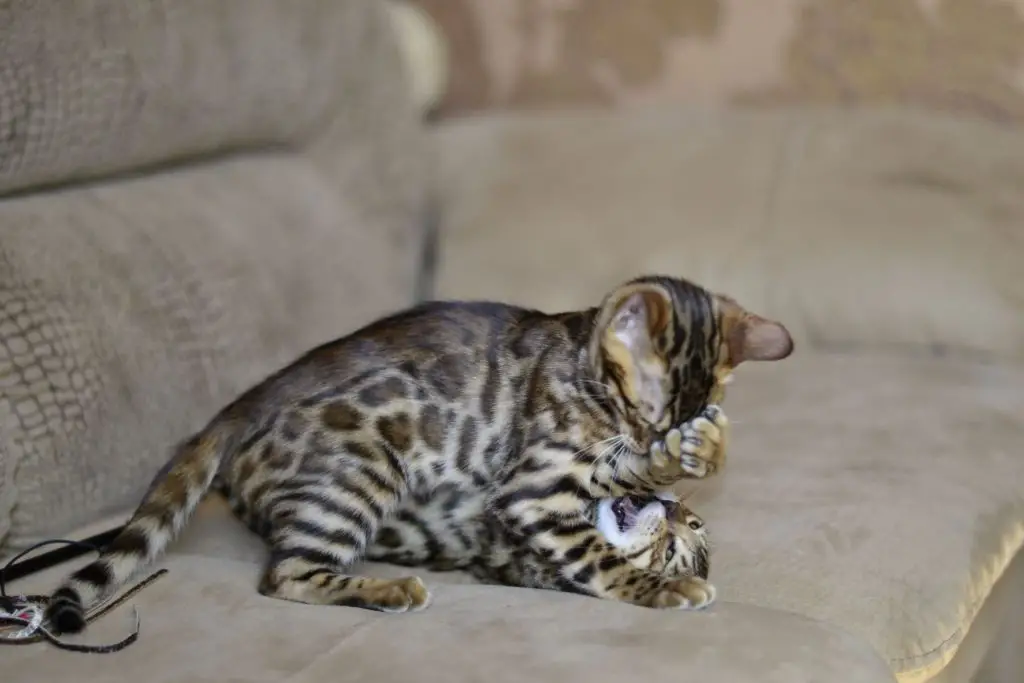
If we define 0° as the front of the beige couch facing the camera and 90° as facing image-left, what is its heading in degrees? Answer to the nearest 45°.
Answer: approximately 315°

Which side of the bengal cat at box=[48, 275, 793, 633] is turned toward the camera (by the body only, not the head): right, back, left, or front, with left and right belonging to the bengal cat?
right
